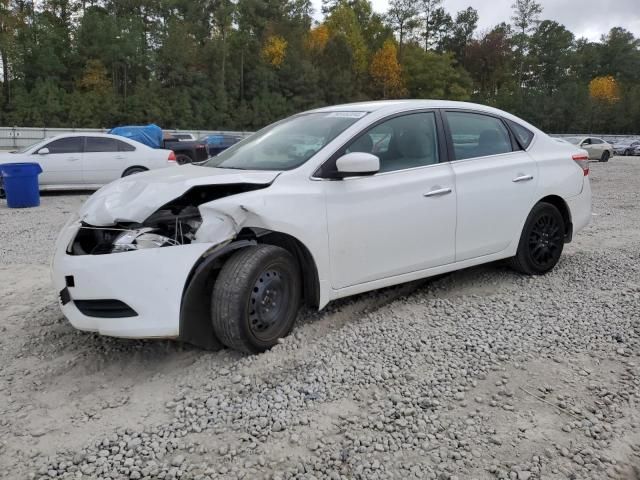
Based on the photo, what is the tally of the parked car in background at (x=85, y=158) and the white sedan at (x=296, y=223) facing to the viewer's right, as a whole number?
0

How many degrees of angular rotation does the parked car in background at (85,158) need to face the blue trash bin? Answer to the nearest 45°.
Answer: approximately 45° to its left

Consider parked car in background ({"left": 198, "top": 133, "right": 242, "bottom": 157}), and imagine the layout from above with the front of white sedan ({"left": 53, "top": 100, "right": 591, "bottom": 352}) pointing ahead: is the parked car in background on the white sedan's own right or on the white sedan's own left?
on the white sedan's own right

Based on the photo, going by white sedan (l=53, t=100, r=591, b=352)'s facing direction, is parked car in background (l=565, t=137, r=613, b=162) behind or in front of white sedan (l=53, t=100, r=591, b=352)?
behind

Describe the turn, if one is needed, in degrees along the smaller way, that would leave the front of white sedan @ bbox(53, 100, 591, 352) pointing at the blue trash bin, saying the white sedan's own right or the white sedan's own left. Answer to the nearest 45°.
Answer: approximately 90° to the white sedan's own right

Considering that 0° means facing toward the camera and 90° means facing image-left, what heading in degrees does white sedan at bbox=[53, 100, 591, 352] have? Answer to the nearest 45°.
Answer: approximately 45°

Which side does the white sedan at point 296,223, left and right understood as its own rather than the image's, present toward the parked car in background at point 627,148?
back

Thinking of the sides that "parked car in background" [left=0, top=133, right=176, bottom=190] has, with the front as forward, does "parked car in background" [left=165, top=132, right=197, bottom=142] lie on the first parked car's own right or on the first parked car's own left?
on the first parked car's own right

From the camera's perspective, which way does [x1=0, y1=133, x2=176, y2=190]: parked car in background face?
to the viewer's left

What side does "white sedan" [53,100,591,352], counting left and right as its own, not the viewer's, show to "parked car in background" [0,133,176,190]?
right
